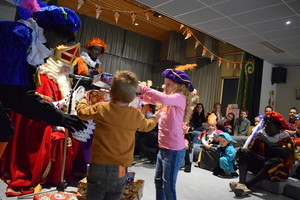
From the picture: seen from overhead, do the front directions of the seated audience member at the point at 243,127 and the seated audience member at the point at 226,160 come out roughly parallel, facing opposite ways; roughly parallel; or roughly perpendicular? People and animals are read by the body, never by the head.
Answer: roughly parallel

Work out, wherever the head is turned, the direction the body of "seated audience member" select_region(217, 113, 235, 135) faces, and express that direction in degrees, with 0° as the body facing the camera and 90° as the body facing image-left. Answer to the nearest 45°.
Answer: approximately 45°

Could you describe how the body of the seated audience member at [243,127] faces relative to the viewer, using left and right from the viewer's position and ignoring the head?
facing the viewer and to the left of the viewer

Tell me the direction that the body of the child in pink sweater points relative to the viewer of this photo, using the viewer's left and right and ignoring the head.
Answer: facing to the left of the viewer

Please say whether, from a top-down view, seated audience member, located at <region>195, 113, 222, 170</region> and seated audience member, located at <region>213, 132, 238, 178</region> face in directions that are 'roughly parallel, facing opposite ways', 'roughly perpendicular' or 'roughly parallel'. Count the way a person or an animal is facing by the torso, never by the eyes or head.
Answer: roughly parallel

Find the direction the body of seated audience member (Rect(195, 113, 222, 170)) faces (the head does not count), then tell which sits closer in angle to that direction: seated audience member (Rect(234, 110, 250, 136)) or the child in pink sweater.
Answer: the child in pink sweater

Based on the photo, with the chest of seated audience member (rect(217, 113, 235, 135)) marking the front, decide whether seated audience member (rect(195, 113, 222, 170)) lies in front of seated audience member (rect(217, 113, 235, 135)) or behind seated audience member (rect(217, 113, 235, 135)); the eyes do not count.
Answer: in front

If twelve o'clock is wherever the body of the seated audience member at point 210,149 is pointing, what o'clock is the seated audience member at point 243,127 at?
the seated audience member at point 243,127 is roughly at 5 o'clock from the seated audience member at point 210,149.

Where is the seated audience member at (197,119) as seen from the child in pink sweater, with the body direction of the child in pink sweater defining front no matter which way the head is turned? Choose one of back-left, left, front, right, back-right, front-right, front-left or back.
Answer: right

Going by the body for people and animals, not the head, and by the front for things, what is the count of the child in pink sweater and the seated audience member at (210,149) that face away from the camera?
0

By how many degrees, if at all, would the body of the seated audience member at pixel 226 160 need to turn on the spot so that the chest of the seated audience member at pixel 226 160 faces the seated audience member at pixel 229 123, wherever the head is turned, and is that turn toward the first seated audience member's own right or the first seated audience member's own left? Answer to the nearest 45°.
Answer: approximately 135° to the first seated audience member's own right

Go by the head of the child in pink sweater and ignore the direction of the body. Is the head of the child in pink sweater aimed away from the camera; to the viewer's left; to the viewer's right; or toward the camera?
to the viewer's left

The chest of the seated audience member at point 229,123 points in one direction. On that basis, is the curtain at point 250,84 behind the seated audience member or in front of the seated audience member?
behind

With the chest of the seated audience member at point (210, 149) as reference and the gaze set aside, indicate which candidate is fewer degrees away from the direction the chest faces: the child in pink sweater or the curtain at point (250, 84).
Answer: the child in pink sweater

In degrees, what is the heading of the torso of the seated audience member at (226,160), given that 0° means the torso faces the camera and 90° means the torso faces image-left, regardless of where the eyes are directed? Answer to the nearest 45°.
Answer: approximately 45°
